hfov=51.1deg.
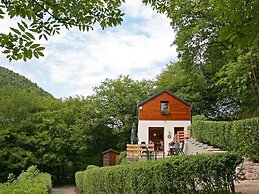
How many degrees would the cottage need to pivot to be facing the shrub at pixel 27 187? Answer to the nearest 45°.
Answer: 0° — it already faces it

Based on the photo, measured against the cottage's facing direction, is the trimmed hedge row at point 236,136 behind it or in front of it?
in front

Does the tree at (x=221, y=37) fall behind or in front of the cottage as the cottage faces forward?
in front

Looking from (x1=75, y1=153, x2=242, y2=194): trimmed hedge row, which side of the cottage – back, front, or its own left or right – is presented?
front

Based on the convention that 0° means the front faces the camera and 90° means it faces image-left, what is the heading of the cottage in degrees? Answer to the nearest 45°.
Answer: approximately 0°

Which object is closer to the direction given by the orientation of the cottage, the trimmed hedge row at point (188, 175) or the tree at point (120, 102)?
the trimmed hedge row
